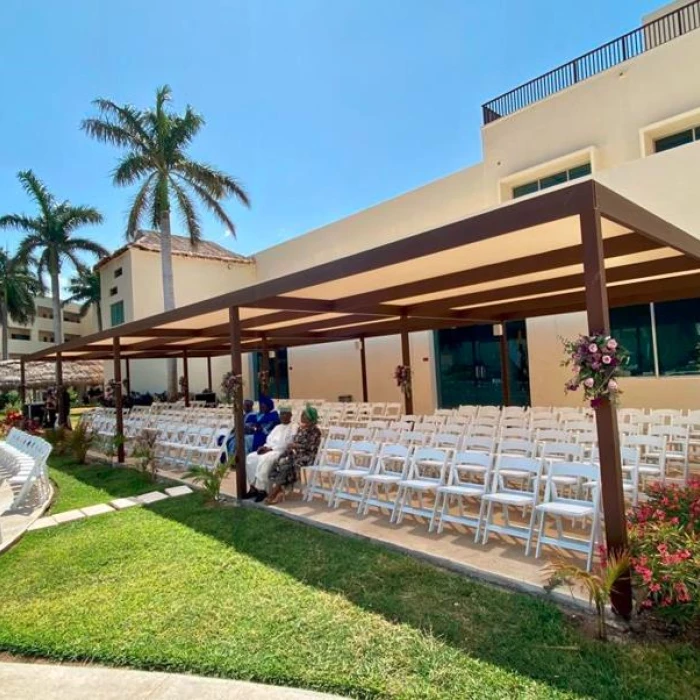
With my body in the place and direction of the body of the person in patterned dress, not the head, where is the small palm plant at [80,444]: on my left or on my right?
on my right

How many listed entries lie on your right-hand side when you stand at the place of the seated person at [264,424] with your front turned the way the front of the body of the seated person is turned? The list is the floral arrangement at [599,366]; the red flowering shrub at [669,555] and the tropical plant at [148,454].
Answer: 1

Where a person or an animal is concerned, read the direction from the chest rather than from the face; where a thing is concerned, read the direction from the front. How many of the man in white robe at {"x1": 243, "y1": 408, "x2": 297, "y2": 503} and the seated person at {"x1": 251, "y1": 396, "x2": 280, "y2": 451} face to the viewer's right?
0

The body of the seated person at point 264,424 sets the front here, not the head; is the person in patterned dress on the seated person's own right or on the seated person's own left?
on the seated person's own left

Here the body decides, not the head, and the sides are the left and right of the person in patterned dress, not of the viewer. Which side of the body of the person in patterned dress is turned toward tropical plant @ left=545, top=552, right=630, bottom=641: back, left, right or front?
left

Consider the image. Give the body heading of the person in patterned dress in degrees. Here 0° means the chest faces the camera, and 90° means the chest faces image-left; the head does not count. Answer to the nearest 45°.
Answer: approximately 45°

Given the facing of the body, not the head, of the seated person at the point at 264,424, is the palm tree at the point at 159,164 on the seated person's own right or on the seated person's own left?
on the seated person's own right

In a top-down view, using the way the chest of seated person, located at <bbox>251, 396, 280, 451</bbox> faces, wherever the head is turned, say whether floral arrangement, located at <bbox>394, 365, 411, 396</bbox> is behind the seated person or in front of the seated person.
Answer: behind

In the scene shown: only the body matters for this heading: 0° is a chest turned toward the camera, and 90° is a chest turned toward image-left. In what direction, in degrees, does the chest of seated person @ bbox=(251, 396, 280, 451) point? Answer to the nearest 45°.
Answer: approximately 45°

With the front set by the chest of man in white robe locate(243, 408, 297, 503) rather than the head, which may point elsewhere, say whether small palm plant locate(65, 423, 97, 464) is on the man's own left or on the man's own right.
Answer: on the man's own right

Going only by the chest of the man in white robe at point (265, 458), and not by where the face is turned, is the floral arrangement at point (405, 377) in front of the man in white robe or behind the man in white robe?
behind

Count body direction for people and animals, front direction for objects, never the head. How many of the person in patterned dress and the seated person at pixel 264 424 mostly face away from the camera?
0

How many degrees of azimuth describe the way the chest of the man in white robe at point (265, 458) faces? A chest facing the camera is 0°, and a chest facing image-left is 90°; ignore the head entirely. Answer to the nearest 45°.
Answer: approximately 45°

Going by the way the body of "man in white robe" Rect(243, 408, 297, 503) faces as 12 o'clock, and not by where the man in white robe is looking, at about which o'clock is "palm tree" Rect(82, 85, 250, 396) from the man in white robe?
The palm tree is roughly at 4 o'clock from the man in white robe.
